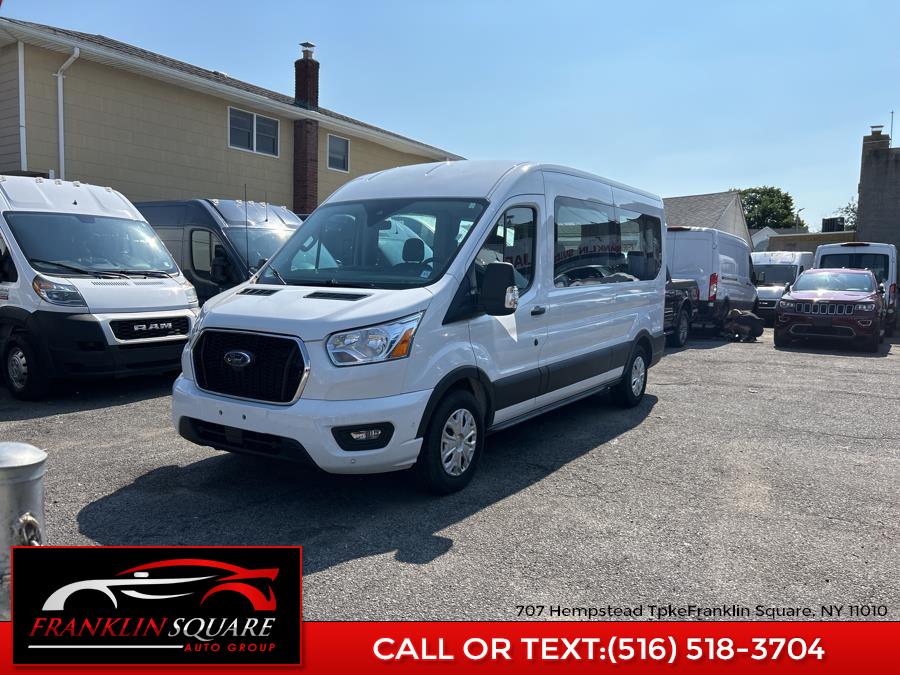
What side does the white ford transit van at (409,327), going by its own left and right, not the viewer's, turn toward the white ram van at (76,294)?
right

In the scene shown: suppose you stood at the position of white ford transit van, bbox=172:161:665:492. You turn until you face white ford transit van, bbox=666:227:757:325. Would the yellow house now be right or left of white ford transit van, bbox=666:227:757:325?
left

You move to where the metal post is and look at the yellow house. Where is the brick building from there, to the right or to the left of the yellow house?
right

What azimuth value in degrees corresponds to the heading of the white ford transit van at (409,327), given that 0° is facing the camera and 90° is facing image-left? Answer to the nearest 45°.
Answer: approximately 45°

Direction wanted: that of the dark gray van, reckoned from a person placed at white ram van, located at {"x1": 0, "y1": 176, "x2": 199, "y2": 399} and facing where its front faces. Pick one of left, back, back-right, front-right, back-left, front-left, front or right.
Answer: left

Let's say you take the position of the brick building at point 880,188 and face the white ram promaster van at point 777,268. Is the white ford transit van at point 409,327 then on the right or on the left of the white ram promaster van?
left

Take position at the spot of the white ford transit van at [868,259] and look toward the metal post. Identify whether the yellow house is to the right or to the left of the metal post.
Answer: right

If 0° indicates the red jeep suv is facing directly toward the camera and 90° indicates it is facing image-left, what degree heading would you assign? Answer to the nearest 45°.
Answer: approximately 0°

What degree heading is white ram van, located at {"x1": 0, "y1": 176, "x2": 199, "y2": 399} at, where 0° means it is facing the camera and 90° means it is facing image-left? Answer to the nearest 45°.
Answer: approximately 315°

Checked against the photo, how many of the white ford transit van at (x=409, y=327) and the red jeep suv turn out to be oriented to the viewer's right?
0
